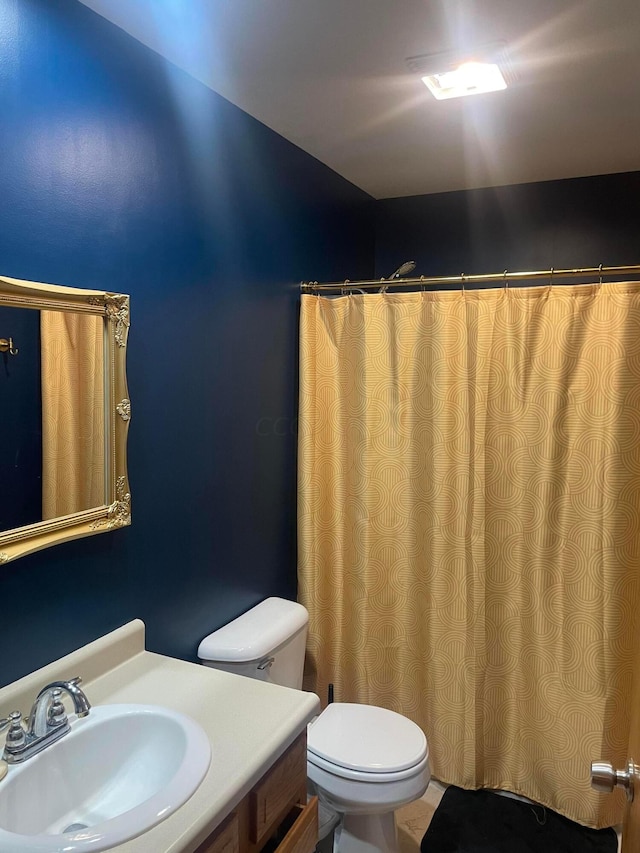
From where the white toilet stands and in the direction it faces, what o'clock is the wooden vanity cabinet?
The wooden vanity cabinet is roughly at 2 o'clock from the white toilet.

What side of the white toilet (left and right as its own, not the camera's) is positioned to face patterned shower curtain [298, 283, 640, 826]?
left

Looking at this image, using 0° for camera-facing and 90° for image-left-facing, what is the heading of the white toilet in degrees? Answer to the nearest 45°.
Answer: approximately 315°

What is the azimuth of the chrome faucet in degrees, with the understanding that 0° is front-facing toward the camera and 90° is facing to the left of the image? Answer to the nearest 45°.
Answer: approximately 315°
